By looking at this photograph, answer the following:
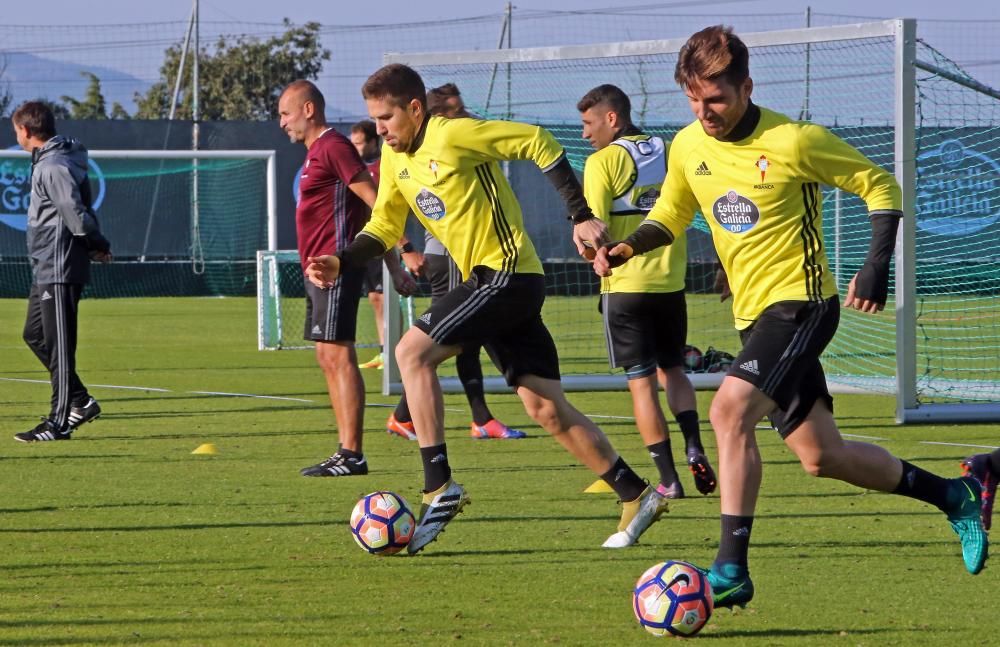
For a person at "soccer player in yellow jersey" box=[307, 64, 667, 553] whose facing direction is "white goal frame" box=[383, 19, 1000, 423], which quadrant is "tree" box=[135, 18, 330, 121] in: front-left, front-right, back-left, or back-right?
front-left

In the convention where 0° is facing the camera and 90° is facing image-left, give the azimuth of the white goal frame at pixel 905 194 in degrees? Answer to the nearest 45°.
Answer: approximately 45°

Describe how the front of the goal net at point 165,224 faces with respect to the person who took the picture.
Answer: facing the viewer

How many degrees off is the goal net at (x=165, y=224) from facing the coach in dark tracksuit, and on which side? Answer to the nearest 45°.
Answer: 0° — it already faces them

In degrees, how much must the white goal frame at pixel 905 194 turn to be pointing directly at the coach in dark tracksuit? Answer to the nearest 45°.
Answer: approximately 45° to its right

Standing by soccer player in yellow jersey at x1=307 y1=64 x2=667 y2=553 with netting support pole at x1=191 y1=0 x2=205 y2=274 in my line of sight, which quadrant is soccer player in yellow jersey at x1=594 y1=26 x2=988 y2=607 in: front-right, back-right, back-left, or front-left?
back-right

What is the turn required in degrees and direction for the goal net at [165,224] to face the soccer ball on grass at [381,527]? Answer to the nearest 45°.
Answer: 0° — it already faces it

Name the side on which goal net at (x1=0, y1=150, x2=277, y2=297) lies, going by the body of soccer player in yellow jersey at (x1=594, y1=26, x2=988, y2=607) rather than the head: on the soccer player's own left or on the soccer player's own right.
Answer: on the soccer player's own right

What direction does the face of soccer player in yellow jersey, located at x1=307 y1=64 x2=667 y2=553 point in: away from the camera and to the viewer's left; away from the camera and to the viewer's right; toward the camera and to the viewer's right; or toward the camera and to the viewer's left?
toward the camera and to the viewer's left

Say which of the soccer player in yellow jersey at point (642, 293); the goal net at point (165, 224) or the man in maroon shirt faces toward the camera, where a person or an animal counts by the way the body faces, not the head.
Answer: the goal net
